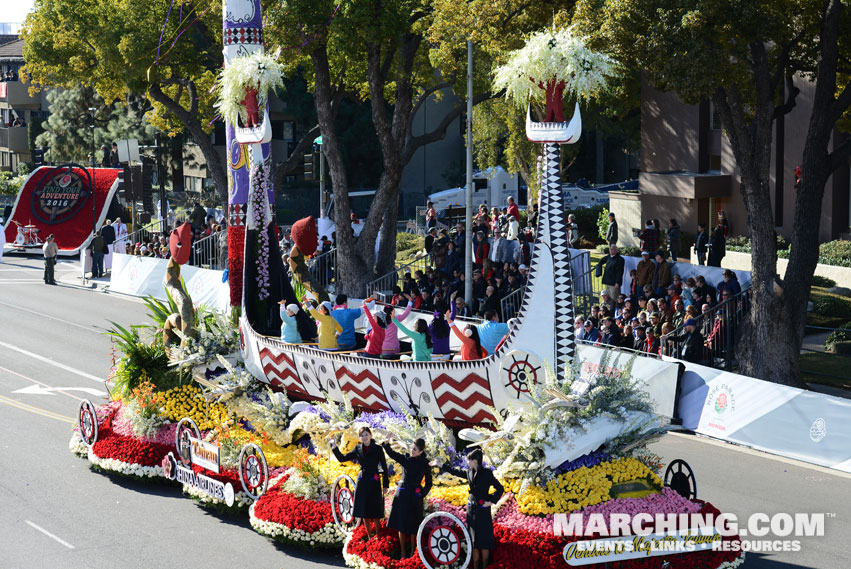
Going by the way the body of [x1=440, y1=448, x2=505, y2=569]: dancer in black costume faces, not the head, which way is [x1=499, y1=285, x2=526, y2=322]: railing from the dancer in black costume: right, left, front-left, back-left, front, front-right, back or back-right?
back-right

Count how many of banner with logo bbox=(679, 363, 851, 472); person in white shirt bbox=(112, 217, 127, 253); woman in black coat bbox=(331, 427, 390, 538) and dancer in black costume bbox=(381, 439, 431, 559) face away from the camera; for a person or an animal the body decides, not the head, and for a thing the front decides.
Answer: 0

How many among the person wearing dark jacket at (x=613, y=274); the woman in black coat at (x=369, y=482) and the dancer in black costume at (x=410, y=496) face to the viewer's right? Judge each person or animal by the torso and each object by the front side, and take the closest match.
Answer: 0

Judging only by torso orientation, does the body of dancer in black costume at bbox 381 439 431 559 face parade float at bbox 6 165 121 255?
no

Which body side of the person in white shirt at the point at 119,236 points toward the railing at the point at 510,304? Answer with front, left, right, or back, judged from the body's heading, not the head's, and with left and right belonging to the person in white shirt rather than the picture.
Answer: left

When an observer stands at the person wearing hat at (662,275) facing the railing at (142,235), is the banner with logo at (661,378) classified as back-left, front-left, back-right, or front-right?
back-left

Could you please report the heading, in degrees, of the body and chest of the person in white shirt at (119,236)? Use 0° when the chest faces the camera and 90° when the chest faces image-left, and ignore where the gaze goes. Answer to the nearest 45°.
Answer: approximately 45°

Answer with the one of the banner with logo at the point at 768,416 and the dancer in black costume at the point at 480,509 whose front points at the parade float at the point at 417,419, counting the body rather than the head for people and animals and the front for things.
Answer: the banner with logo

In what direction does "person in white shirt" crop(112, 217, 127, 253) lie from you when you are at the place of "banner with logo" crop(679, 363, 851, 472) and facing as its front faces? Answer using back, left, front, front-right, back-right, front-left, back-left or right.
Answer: right

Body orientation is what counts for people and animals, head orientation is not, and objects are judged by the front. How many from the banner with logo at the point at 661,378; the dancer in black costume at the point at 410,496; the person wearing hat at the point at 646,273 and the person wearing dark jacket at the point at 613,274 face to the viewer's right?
0

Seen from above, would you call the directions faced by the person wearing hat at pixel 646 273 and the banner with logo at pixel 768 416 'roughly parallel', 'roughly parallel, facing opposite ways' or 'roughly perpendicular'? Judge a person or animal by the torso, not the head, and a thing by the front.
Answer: roughly parallel

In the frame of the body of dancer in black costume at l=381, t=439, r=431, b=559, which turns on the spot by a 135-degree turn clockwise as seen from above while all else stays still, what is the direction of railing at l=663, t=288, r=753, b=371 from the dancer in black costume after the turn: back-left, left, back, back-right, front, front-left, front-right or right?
front-right

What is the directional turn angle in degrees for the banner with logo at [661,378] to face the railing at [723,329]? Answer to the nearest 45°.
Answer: approximately 180°

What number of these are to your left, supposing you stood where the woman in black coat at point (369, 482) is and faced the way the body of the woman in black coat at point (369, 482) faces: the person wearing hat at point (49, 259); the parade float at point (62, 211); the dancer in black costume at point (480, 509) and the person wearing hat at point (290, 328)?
1

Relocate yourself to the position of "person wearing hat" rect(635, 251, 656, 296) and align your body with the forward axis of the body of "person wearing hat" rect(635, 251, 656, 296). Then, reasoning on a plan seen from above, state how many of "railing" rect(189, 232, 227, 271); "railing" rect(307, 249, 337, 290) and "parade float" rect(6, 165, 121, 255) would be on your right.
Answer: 3

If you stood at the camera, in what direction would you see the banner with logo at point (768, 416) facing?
facing the viewer and to the left of the viewer
